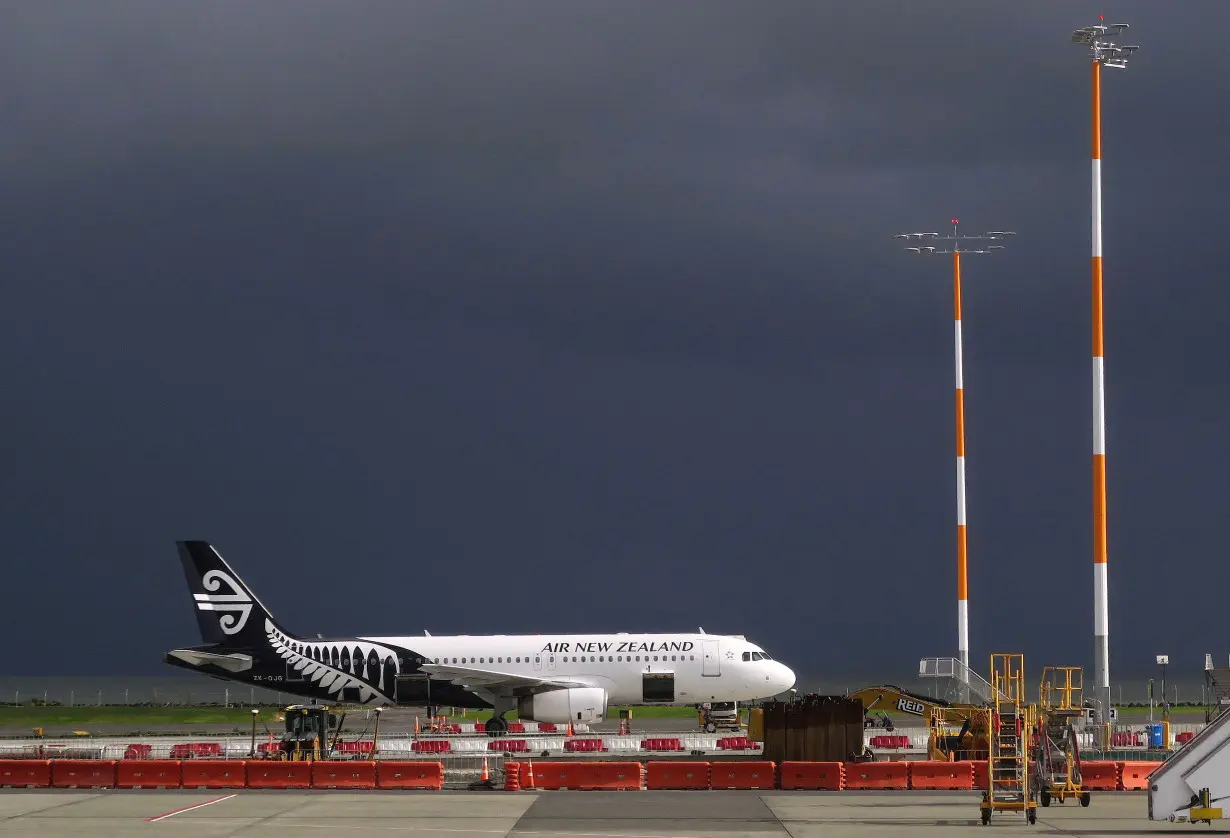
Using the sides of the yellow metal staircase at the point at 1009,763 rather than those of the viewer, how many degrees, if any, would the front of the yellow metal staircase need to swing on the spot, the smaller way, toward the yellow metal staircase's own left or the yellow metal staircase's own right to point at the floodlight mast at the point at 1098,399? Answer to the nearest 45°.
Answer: approximately 180°

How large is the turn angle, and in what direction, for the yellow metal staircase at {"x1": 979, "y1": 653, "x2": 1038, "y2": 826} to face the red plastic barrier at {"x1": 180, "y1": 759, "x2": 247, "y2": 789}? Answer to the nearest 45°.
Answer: approximately 90° to its right

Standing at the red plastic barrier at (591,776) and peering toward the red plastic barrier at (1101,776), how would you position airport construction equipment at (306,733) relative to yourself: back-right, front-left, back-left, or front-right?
back-left

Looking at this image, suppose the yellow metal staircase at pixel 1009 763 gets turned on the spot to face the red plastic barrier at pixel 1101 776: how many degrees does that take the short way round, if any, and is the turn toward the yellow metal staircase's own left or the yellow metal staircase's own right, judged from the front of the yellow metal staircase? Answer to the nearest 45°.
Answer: approximately 180°

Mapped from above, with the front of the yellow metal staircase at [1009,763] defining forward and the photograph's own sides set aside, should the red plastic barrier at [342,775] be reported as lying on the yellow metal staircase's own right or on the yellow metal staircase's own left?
on the yellow metal staircase's own right

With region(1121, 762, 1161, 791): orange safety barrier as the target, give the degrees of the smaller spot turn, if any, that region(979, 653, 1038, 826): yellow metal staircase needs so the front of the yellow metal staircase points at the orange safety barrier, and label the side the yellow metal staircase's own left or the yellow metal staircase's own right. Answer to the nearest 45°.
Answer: approximately 180°

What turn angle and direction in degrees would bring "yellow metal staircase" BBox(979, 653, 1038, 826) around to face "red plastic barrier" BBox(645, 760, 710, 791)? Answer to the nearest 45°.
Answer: approximately 135° to its right

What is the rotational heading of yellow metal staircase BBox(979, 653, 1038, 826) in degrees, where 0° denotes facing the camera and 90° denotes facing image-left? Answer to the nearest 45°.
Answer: approximately 0°

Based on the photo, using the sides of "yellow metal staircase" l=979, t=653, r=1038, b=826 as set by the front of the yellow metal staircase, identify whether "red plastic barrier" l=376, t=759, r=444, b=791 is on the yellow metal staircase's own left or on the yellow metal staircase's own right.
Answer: on the yellow metal staircase's own right

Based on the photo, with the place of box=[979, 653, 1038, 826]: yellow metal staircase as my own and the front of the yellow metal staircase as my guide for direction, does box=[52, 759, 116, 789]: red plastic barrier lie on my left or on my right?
on my right

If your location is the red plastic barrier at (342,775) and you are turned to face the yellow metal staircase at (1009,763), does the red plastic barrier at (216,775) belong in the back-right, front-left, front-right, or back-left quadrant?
back-right

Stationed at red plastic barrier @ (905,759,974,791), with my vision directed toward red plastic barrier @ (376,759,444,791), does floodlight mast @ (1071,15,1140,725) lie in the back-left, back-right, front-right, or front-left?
back-right

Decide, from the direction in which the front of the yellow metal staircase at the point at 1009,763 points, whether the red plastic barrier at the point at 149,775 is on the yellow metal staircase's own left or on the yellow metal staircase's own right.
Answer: on the yellow metal staircase's own right
